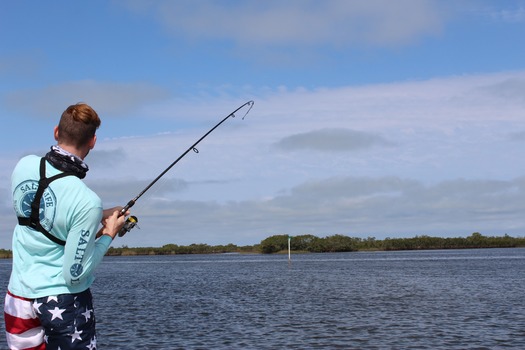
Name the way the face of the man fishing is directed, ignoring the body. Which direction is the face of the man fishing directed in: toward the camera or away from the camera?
away from the camera

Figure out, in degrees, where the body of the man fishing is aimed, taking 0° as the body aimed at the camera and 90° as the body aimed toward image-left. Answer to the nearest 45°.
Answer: approximately 225°
